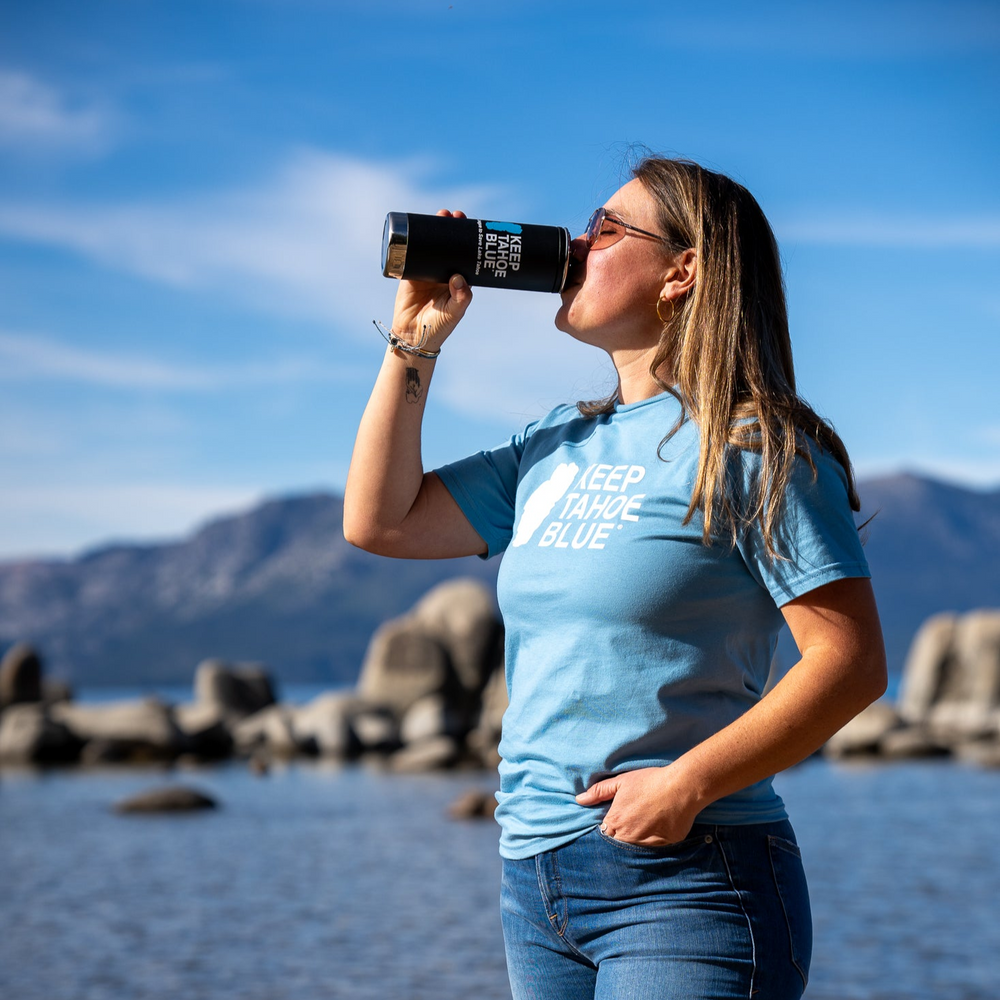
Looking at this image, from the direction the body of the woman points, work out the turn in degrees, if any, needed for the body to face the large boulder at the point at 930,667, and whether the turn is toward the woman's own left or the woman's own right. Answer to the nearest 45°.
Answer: approximately 135° to the woman's own right

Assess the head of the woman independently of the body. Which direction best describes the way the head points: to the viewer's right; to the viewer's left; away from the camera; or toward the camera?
to the viewer's left

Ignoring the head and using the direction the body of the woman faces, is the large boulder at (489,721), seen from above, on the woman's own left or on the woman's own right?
on the woman's own right

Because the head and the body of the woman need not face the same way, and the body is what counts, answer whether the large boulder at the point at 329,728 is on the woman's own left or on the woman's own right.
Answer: on the woman's own right

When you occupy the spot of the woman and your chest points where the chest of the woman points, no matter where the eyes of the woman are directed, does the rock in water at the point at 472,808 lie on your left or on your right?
on your right

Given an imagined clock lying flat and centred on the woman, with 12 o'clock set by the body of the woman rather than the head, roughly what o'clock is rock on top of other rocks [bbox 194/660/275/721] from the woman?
The rock on top of other rocks is roughly at 4 o'clock from the woman.

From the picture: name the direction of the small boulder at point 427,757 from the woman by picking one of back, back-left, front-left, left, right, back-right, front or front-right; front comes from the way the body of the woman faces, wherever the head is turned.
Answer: back-right

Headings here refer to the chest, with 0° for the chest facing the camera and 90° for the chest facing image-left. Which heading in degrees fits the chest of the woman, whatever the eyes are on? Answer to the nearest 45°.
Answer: approximately 45°

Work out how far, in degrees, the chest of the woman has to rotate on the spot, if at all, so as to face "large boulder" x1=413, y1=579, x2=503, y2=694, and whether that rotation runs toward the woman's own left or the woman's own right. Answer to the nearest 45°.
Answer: approximately 135° to the woman's own right

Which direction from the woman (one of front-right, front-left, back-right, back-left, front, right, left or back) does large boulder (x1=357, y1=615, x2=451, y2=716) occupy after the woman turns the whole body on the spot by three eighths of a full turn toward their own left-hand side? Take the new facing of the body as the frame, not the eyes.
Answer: left

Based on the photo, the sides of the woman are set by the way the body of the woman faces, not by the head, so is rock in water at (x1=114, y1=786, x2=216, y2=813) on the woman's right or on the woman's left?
on the woman's right

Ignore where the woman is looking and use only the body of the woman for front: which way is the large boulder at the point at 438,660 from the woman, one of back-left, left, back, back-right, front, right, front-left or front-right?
back-right
